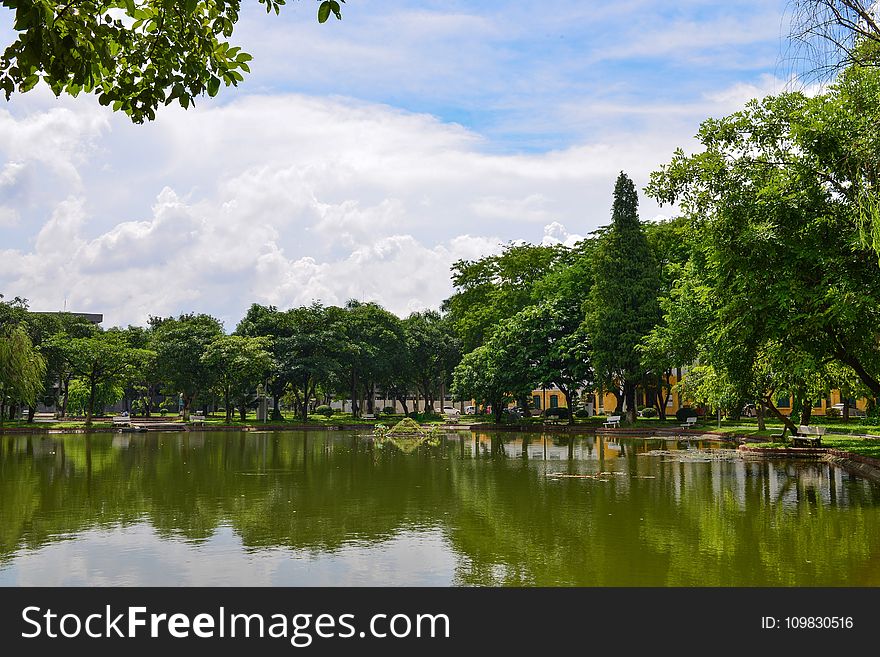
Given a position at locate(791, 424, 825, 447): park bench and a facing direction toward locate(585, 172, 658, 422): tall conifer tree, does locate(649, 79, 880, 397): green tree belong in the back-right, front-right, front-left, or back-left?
back-left

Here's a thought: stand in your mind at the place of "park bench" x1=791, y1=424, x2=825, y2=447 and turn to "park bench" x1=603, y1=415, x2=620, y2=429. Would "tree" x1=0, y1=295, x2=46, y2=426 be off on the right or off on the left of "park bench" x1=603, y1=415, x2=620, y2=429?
left

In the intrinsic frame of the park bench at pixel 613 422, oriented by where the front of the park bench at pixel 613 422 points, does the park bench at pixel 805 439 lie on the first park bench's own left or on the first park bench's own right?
on the first park bench's own left

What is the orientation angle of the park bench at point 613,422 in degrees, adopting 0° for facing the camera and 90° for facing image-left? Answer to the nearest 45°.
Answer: approximately 45°

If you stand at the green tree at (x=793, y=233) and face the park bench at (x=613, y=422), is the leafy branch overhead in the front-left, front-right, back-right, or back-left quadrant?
back-left

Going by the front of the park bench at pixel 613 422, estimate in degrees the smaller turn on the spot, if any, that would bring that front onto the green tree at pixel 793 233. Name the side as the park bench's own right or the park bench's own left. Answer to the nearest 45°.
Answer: approximately 45° to the park bench's own left
